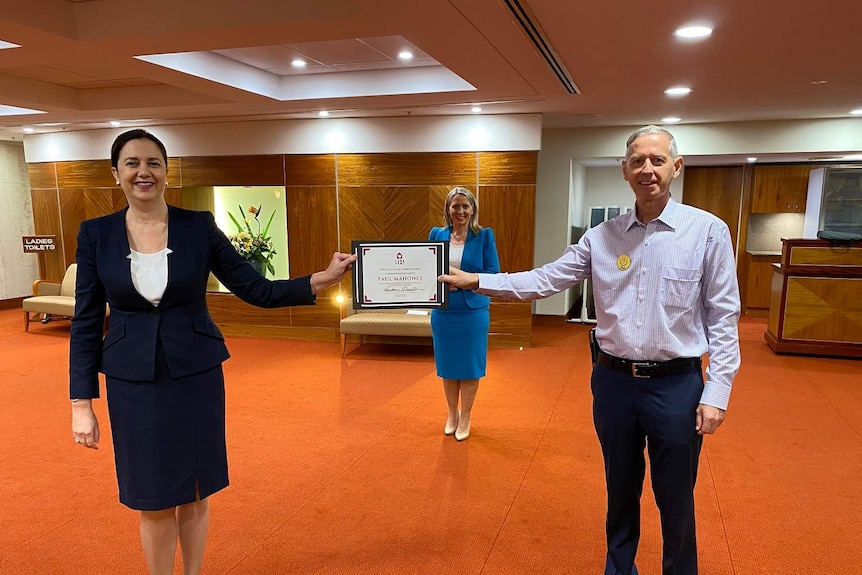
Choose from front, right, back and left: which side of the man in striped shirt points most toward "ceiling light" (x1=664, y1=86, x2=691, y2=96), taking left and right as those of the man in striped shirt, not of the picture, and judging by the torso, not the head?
back

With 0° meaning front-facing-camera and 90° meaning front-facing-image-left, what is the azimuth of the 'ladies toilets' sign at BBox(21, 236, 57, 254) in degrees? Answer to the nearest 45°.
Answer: approximately 0°

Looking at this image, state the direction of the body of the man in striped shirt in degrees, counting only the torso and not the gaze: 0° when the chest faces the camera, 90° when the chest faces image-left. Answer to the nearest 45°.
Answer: approximately 0°

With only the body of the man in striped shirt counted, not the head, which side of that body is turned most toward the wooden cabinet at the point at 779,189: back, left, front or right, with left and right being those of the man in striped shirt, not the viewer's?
back

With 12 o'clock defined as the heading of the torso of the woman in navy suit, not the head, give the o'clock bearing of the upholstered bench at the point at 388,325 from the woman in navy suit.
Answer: The upholstered bench is roughly at 7 o'clock from the woman in navy suit.

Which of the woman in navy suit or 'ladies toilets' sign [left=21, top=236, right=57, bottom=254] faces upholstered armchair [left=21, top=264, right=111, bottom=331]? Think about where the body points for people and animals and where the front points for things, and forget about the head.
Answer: the 'ladies toilets' sign

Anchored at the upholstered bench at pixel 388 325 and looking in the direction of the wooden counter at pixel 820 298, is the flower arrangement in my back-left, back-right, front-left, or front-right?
back-left
